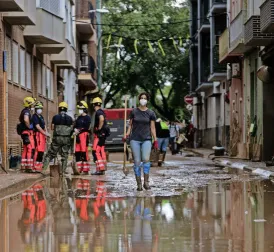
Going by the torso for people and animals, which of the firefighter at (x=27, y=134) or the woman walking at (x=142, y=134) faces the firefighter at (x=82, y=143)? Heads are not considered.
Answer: the firefighter at (x=27, y=134)

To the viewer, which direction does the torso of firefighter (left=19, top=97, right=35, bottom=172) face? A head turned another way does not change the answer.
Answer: to the viewer's right

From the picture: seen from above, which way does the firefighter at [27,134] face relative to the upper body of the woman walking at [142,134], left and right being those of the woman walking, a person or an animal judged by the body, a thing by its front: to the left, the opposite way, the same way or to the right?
to the left
